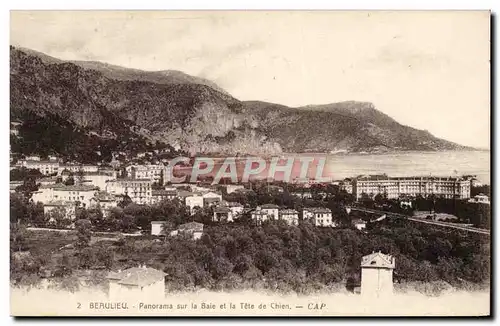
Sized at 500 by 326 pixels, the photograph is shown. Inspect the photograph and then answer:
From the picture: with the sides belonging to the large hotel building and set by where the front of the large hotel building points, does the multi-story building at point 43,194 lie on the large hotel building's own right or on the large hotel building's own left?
on the large hotel building's own right

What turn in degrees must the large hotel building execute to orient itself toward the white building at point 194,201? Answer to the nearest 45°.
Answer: approximately 90° to its right

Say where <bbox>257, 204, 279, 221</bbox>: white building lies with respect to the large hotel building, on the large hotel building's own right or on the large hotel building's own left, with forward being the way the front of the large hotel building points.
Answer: on the large hotel building's own right

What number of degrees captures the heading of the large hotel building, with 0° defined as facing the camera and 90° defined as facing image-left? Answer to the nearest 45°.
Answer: approximately 0°

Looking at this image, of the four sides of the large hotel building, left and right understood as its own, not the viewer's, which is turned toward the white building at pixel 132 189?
right
